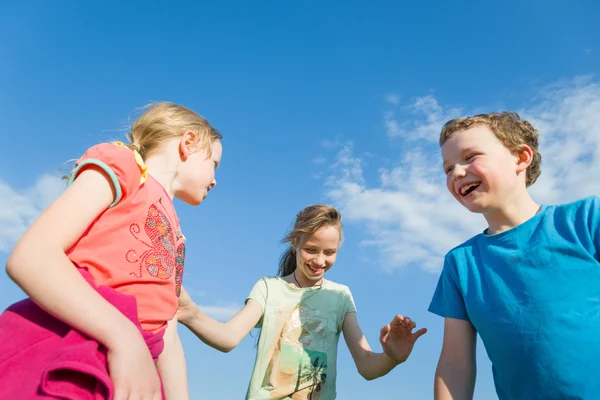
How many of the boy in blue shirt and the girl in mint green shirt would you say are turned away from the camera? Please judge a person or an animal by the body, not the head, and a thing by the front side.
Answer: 0

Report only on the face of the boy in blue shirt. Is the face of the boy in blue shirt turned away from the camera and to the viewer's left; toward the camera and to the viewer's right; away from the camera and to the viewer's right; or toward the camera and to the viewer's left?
toward the camera and to the viewer's left

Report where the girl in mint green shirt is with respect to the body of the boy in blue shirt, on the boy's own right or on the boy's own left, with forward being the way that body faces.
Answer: on the boy's own right

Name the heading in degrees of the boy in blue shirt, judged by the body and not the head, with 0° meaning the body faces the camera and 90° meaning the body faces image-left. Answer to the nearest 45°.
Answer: approximately 45°

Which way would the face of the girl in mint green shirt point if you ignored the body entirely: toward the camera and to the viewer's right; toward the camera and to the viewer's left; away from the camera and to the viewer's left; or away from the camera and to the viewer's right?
toward the camera and to the viewer's right

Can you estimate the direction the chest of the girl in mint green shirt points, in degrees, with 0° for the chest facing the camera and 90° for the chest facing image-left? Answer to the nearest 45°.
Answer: approximately 0°
